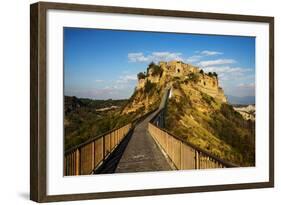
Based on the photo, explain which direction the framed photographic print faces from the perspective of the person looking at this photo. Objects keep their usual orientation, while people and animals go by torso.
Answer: facing the viewer and to the right of the viewer
